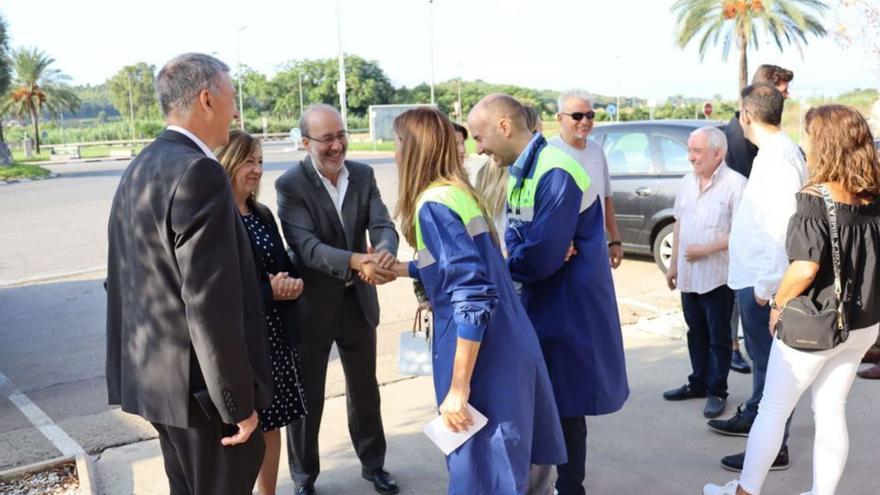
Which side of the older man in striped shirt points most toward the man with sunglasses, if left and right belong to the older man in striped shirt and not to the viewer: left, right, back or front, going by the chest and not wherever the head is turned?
right

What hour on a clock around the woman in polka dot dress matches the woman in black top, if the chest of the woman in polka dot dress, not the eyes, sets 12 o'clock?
The woman in black top is roughly at 11 o'clock from the woman in polka dot dress.

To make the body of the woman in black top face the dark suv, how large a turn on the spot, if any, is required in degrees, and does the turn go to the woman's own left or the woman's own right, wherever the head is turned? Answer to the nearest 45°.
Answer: approximately 45° to the woman's own right

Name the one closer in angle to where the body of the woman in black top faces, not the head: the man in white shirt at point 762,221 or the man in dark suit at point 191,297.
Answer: the man in white shirt

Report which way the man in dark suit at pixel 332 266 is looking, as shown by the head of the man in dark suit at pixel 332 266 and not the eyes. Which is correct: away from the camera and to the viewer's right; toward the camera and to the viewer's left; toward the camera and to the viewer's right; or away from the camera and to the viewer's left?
toward the camera and to the viewer's right

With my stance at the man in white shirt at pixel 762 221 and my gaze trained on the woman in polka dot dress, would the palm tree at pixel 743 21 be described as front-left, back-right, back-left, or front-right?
back-right

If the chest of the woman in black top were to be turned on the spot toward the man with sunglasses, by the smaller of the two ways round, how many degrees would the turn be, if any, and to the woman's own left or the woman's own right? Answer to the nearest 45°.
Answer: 0° — they already face them

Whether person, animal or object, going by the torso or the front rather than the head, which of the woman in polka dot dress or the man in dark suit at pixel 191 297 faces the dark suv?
the man in dark suit

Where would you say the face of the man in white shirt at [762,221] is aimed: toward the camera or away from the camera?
away from the camera

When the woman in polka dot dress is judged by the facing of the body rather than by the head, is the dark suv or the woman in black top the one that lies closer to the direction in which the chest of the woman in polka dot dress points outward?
the woman in black top

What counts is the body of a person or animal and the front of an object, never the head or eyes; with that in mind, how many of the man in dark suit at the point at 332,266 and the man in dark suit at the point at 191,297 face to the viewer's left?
0

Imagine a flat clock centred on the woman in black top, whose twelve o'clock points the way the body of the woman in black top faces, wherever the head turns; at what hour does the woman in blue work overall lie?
The woman in blue work overall is roughly at 9 o'clock from the woman in black top.

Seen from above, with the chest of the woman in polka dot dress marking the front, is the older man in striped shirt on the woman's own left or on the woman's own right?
on the woman's own left

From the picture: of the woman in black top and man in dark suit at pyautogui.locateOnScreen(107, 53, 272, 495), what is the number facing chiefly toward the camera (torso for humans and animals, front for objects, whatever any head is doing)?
0
